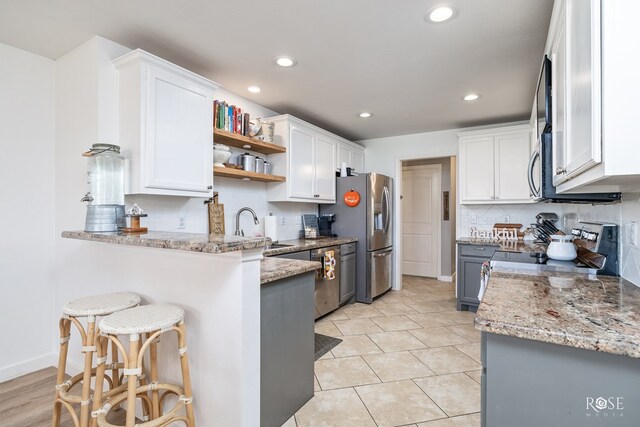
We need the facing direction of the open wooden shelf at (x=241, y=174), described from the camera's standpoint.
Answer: facing the viewer and to the right of the viewer

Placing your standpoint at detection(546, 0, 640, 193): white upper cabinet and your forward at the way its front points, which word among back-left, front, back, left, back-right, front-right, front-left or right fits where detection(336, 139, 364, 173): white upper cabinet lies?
front-right

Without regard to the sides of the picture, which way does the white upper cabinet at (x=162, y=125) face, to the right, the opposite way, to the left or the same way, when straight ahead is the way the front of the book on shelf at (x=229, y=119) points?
the same way

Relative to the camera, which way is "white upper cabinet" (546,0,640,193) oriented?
to the viewer's left

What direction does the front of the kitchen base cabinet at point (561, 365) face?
to the viewer's left

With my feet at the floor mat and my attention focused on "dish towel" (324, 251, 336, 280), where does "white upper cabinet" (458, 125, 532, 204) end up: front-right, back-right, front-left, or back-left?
front-right

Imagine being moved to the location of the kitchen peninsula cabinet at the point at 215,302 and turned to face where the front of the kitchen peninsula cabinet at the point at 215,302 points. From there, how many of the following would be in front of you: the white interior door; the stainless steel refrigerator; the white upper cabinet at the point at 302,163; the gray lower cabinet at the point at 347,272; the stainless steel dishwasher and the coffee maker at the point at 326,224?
6

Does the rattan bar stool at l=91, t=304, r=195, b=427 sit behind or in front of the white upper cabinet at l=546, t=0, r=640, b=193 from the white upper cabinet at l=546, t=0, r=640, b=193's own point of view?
in front

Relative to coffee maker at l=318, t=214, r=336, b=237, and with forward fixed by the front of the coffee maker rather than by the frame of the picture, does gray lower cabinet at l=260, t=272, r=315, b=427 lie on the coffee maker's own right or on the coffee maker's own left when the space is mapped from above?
on the coffee maker's own right

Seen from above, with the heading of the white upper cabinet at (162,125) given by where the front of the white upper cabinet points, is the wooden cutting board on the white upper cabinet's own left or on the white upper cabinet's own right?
on the white upper cabinet's own left

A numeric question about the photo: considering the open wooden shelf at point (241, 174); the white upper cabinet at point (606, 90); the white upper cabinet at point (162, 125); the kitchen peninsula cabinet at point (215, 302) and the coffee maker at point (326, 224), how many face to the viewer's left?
1

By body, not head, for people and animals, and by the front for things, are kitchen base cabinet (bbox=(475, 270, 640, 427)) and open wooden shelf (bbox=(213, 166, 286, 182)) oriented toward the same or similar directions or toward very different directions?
very different directions

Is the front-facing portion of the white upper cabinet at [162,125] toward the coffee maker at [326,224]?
no

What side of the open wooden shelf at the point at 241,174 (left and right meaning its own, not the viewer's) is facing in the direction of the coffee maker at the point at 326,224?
left
